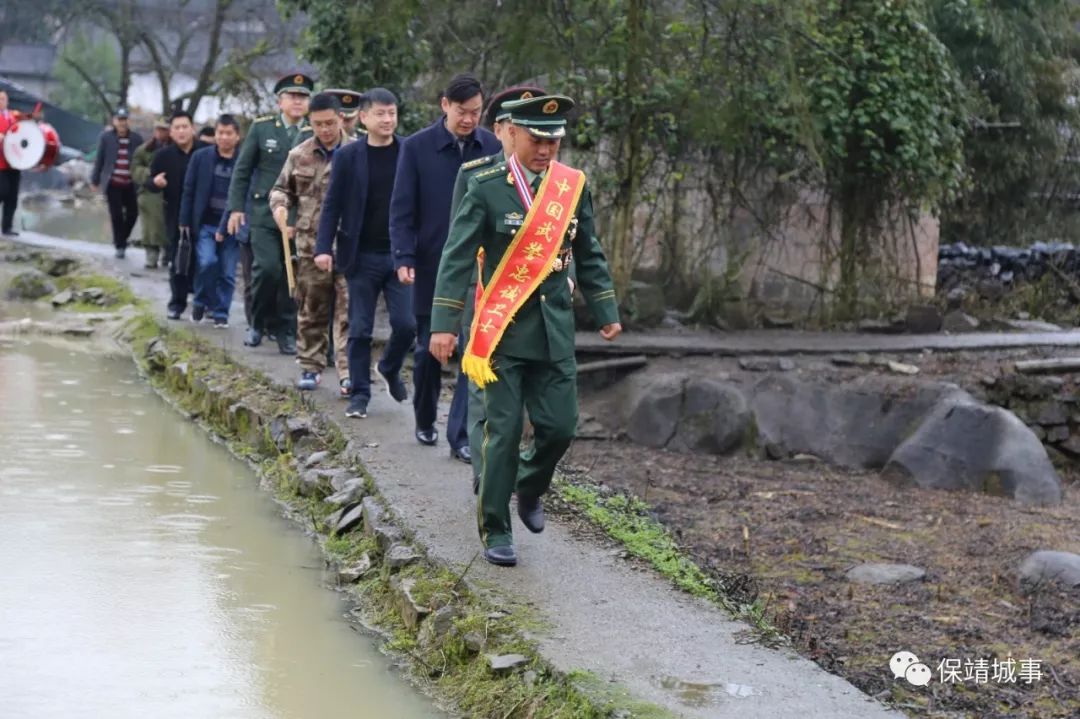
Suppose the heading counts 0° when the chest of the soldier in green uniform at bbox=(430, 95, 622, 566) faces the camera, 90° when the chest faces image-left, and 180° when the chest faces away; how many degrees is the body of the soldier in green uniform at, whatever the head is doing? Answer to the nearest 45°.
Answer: approximately 315°

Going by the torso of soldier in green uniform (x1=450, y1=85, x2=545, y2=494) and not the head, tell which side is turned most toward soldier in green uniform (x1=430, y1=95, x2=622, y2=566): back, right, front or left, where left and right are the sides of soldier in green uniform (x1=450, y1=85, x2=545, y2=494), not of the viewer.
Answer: front

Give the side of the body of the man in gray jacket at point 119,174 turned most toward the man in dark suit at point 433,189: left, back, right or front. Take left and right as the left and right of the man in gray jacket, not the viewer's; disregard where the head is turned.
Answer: front

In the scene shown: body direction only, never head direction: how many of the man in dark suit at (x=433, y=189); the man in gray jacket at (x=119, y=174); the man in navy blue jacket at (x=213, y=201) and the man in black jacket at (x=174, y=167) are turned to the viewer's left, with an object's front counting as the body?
0

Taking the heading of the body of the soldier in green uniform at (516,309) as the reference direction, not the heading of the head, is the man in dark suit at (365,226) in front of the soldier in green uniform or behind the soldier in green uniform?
behind

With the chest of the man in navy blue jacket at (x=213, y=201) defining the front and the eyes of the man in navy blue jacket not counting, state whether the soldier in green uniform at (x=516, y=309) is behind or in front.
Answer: in front

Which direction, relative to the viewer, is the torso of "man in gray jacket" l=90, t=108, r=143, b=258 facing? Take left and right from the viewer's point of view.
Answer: facing the viewer

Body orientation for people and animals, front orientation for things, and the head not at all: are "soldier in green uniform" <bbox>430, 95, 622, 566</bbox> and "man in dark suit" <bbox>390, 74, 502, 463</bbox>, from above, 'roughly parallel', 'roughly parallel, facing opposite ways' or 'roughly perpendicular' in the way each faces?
roughly parallel

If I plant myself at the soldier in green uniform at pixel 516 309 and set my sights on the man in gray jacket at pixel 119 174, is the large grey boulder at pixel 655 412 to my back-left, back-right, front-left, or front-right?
front-right
